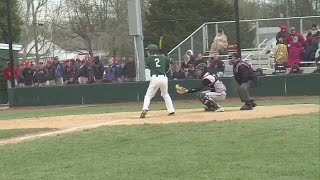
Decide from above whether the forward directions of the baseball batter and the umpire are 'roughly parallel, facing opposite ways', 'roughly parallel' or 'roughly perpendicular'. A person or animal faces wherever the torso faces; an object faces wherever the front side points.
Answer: roughly perpendicular

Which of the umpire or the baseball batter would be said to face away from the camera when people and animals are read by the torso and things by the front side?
the baseball batter

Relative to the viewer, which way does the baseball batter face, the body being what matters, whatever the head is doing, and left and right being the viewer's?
facing away from the viewer

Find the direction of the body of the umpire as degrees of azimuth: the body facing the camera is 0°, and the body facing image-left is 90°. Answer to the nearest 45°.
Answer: approximately 90°

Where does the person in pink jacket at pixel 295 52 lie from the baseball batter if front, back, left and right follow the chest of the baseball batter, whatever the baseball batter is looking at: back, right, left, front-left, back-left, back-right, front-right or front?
front-right

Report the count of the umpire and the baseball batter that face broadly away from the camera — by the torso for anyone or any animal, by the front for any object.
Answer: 1

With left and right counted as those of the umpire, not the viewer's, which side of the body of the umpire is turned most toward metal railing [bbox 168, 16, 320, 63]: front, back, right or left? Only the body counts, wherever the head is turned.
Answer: right

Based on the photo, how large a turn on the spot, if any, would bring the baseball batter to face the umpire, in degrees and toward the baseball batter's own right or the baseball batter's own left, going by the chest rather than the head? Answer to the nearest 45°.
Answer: approximately 90° to the baseball batter's own right

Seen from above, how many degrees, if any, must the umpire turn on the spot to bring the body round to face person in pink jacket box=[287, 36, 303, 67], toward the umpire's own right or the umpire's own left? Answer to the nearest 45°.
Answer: approximately 90° to the umpire's own right
